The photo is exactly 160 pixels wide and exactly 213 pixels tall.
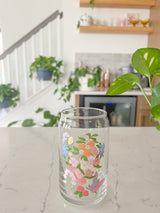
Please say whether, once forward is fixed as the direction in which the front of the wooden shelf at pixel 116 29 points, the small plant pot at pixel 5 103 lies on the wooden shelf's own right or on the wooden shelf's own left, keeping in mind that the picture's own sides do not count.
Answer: on the wooden shelf's own right

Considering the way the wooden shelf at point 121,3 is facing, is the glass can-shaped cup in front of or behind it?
in front

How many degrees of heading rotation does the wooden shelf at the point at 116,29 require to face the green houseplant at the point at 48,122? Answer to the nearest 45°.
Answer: approximately 45° to its right

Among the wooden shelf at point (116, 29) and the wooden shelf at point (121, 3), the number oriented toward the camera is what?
2

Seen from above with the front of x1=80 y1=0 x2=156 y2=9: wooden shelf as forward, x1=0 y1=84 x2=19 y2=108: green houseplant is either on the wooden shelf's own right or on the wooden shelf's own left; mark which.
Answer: on the wooden shelf's own right

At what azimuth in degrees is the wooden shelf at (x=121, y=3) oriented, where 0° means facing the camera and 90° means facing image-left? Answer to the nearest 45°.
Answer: approximately 0°

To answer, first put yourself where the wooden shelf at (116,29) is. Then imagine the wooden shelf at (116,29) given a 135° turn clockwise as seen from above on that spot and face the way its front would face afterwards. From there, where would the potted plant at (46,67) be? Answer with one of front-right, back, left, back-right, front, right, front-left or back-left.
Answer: front-left

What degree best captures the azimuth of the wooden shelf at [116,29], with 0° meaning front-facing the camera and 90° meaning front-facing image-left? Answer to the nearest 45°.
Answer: approximately 0°

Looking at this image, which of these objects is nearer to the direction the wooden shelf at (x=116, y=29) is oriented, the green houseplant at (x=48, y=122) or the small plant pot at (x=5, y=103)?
the green houseplant

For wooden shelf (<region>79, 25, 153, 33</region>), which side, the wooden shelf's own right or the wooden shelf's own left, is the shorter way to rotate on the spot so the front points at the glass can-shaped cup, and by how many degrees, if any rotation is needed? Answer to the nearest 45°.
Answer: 0° — it already faces it

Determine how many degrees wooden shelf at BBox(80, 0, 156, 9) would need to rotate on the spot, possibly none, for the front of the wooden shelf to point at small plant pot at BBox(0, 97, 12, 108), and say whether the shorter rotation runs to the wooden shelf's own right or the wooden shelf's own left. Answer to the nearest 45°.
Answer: approximately 90° to the wooden shelf's own right

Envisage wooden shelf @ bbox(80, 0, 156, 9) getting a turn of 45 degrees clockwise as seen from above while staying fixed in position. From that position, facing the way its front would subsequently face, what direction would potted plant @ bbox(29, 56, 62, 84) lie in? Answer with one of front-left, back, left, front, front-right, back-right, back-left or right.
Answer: front-right
